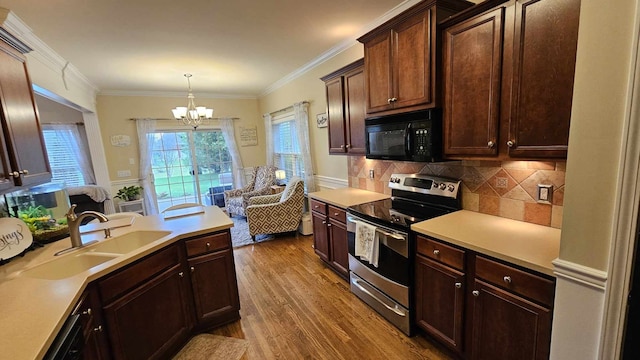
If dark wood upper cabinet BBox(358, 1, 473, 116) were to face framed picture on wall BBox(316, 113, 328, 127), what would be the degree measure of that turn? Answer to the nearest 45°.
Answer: approximately 90° to its right

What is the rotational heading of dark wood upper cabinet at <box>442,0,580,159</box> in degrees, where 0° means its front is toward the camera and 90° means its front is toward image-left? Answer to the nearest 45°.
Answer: approximately 45°

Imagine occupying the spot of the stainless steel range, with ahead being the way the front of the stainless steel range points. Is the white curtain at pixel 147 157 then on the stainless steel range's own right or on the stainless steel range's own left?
on the stainless steel range's own right

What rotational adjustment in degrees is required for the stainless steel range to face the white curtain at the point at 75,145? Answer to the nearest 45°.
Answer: approximately 45° to its right

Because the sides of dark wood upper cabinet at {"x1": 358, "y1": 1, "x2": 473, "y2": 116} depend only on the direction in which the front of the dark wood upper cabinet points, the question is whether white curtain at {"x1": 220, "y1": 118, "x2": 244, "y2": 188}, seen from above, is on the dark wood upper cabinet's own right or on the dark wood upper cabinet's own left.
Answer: on the dark wood upper cabinet's own right

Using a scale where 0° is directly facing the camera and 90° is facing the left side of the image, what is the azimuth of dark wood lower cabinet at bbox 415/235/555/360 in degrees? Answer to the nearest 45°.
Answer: approximately 45°

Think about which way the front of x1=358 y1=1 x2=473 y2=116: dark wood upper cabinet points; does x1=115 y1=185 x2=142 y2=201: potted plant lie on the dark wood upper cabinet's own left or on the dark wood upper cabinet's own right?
on the dark wood upper cabinet's own right
